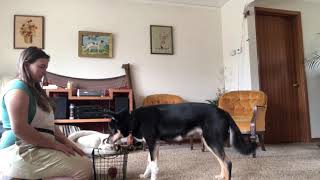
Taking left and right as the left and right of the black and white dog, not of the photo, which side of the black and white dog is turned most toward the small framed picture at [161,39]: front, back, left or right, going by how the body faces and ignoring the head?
right

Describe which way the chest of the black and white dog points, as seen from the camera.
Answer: to the viewer's left

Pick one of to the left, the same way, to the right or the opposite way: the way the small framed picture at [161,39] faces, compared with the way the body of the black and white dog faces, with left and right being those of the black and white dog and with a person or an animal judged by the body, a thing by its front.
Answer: to the left

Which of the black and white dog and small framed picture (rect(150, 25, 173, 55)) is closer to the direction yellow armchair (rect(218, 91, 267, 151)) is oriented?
the black and white dog

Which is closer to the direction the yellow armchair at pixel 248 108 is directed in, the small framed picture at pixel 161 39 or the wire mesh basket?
the wire mesh basket

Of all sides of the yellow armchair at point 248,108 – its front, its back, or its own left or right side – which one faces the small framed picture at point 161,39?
right

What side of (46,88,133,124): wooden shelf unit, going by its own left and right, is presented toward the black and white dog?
front
